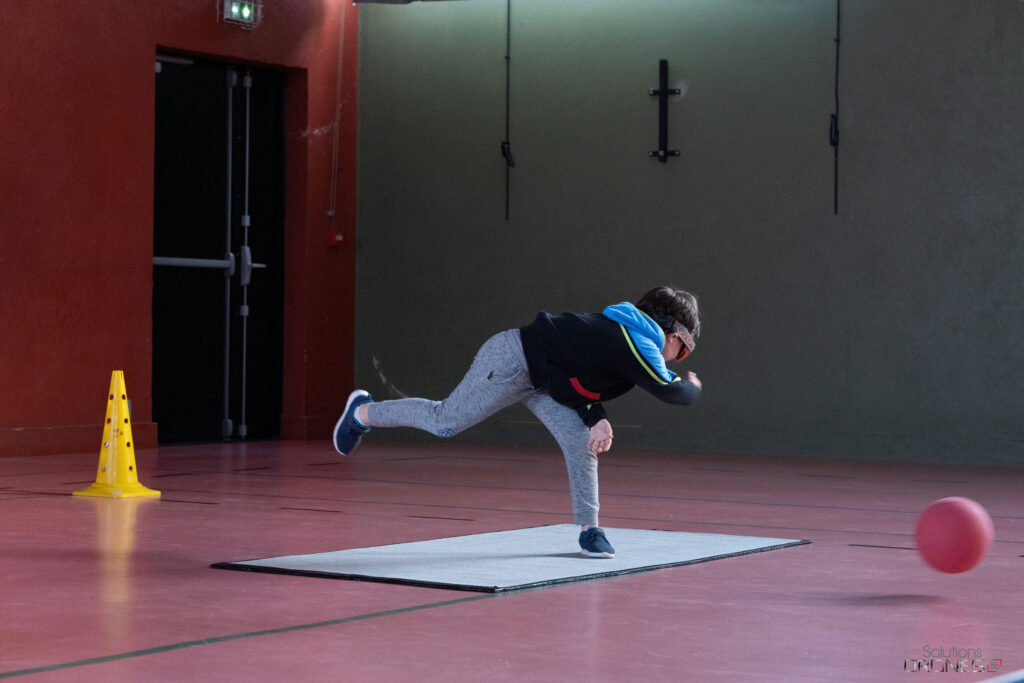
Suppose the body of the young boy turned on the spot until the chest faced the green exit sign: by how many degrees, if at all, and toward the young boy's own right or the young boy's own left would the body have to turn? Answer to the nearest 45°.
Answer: approximately 90° to the young boy's own left

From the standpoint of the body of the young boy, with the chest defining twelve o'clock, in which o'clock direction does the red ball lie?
The red ball is roughly at 1 o'clock from the young boy.

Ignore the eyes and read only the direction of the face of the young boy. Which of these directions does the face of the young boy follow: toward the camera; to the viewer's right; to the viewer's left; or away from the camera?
to the viewer's right

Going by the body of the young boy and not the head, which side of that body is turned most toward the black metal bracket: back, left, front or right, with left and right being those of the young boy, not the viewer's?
left

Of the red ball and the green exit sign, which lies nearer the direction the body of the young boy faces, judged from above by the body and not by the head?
the red ball

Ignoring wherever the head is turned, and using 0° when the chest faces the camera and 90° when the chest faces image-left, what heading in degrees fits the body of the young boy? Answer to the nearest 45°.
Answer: approximately 270°

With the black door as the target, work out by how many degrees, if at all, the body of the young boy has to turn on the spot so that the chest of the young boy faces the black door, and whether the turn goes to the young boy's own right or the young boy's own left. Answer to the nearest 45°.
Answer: approximately 90° to the young boy's own left

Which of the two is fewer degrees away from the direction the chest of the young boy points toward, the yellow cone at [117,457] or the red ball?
the red ball

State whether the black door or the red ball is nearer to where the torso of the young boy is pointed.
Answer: the red ball

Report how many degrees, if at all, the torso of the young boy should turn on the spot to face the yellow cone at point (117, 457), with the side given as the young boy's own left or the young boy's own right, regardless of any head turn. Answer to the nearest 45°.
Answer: approximately 135° to the young boy's own left
